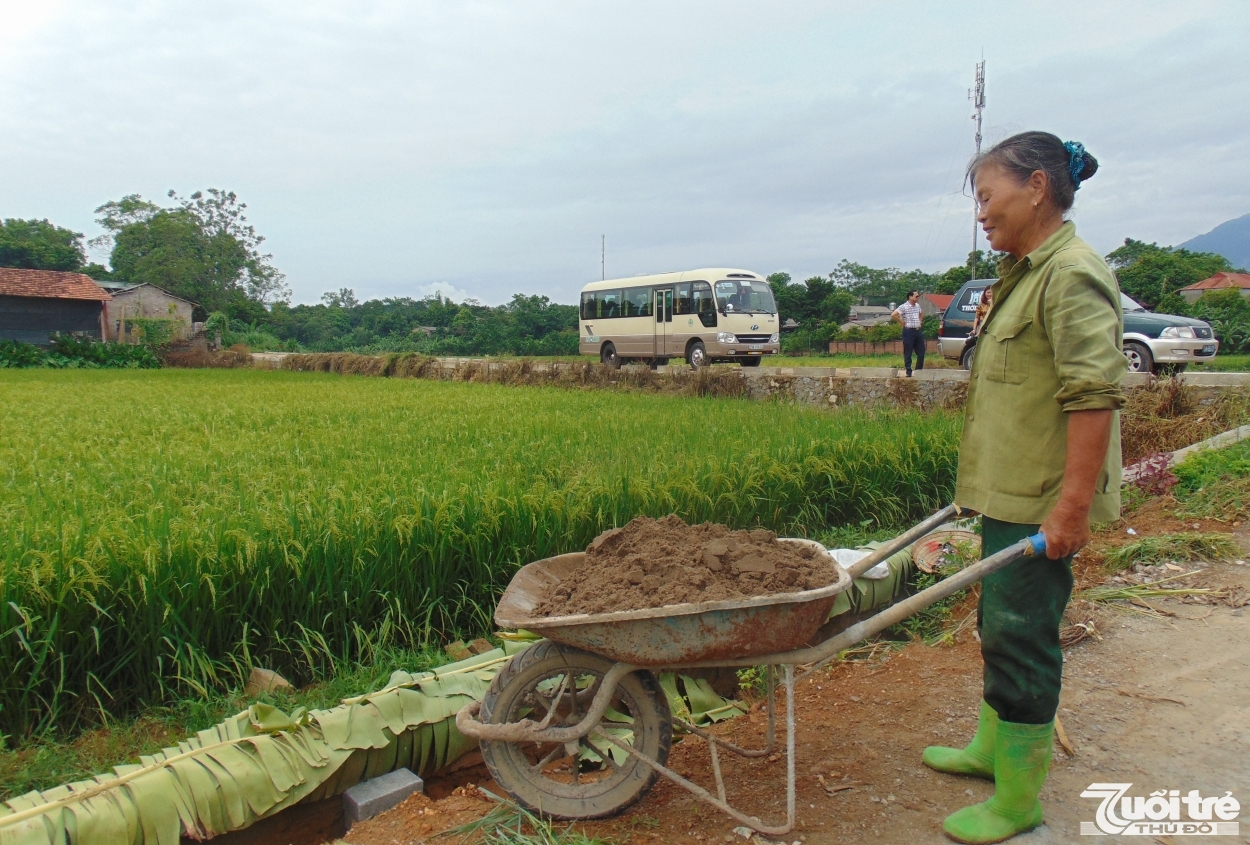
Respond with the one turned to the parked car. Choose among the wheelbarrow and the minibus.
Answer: the minibus

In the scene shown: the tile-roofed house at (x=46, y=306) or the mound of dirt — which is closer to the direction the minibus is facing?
the mound of dirt

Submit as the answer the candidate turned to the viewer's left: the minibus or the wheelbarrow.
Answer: the wheelbarrow

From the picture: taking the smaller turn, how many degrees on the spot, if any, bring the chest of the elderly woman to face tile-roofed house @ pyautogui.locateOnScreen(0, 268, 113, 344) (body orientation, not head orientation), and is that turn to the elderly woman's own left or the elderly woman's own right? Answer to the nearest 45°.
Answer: approximately 45° to the elderly woman's own right

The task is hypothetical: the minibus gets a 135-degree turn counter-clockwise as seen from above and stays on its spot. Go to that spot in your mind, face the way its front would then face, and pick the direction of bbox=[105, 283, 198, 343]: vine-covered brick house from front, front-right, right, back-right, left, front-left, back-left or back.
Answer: front-left

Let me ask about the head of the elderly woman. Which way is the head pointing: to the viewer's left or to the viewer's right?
to the viewer's left

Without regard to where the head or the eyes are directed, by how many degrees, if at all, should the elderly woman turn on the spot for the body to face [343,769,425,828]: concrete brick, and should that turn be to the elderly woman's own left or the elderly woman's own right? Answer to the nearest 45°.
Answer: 0° — they already face it

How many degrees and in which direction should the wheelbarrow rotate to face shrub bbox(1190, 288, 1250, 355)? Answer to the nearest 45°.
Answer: approximately 135° to its right

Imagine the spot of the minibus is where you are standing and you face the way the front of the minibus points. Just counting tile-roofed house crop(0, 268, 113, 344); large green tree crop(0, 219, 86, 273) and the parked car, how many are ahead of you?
1

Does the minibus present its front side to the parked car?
yes

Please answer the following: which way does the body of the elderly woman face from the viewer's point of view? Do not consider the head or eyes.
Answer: to the viewer's left

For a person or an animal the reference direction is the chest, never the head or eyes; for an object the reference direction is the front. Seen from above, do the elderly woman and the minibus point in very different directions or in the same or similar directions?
very different directions

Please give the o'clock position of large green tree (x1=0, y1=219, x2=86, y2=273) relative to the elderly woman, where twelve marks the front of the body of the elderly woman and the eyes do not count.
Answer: The large green tree is roughly at 1 o'clock from the elderly woman.

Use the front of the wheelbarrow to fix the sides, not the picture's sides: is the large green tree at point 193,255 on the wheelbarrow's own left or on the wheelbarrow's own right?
on the wheelbarrow's own right

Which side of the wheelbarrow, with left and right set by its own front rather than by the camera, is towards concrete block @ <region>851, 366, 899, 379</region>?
right

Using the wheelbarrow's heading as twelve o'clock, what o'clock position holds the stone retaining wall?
The stone retaining wall is roughly at 3 o'clock from the wheelbarrow.

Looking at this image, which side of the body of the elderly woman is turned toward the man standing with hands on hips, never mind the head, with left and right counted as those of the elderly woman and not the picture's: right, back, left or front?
right

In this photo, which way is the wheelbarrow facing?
to the viewer's left

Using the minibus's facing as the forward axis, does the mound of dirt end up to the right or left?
on its right

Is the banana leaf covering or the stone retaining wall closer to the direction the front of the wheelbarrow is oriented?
the banana leaf covering
